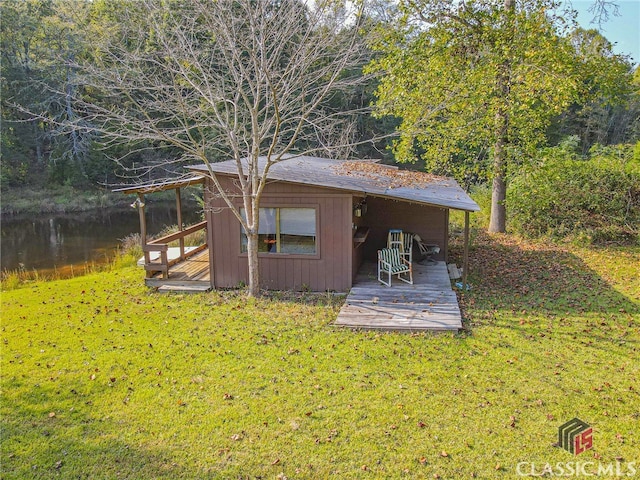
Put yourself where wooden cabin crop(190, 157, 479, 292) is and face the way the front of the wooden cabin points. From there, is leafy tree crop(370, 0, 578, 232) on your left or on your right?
on your left
